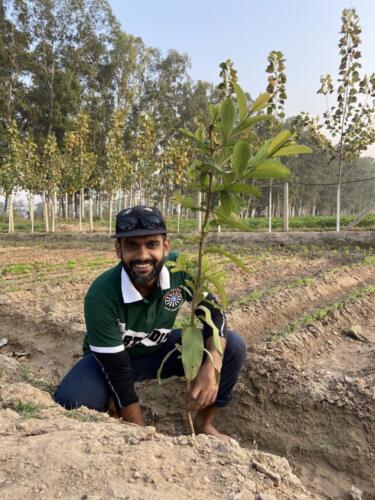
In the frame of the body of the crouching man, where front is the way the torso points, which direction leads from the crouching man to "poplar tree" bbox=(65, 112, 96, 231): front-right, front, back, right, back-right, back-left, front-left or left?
back

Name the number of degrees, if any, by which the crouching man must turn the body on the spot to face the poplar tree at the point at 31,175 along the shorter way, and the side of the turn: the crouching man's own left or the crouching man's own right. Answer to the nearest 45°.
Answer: approximately 180°

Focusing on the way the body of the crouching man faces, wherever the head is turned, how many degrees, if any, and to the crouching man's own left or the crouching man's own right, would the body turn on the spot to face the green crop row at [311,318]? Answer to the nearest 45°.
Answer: approximately 135° to the crouching man's own left

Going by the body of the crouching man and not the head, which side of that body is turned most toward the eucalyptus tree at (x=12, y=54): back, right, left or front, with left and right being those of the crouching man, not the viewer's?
back

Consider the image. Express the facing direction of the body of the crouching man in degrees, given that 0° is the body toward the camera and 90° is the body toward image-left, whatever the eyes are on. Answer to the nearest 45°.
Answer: approximately 0°
